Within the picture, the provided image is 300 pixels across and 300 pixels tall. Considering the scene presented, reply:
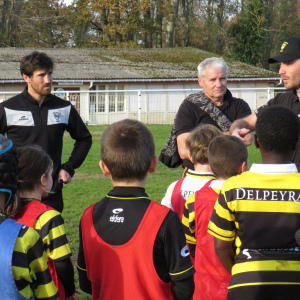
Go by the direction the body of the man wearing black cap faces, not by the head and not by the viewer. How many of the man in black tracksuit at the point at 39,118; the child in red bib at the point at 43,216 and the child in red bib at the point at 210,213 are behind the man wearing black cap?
0

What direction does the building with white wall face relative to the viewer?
toward the camera

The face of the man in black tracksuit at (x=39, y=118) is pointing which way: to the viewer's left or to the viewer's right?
to the viewer's right

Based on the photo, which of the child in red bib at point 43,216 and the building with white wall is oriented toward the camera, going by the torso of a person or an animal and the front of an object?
the building with white wall

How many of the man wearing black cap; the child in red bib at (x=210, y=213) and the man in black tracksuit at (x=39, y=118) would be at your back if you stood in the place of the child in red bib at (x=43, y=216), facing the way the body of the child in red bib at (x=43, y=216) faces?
0

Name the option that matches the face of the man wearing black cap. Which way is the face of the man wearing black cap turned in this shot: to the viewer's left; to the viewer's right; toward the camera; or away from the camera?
to the viewer's left

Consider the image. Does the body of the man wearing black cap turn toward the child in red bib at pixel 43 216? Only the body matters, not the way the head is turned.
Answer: yes

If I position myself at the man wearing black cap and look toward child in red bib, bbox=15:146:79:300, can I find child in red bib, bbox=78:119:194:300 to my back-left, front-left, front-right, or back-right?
front-left

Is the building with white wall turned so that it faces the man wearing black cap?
yes

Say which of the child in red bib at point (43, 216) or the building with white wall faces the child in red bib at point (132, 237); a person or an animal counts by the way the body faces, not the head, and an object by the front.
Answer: the building with white wall

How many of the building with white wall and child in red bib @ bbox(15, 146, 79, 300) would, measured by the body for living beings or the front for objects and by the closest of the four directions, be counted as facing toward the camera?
1

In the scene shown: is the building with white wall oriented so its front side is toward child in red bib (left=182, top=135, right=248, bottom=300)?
yes

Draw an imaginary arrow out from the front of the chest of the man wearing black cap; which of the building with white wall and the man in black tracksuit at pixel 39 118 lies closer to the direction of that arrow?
the man in black tracksuit

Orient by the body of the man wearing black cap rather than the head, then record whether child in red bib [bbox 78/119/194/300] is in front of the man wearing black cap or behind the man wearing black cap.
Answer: in front

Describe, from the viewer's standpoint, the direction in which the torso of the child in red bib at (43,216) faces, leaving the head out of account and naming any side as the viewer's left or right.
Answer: facing away from the viewer and to the right of the viewer

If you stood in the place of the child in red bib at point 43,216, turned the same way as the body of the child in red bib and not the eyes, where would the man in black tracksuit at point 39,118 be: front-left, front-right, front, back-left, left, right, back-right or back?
front-left

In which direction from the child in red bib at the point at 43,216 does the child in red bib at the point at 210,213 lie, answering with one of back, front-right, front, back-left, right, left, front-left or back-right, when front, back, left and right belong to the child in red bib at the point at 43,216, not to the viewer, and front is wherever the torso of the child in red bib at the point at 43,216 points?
front-right

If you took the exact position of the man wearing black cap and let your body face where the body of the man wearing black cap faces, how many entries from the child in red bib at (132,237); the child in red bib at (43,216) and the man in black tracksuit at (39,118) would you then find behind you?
0

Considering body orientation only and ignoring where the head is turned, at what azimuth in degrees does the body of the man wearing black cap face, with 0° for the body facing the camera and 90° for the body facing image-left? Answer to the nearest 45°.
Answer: approximately 45°

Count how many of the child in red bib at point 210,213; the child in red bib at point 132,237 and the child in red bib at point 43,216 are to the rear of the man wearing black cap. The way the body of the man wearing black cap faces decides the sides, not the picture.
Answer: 0

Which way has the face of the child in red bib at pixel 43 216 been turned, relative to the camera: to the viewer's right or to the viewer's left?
to the viewer's right
